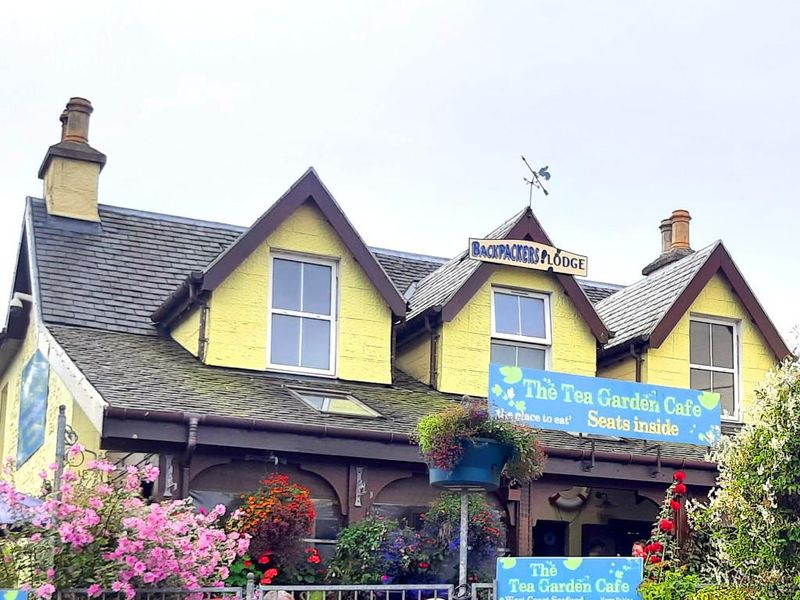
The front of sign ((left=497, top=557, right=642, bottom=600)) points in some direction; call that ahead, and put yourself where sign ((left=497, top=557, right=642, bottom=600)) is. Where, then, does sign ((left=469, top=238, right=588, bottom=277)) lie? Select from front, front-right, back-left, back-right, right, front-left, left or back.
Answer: back

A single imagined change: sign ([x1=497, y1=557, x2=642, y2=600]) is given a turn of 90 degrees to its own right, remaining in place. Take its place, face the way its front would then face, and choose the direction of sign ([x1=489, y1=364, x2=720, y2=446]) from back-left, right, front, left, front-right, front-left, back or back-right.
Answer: right

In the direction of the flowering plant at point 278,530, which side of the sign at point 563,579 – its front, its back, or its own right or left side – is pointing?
right

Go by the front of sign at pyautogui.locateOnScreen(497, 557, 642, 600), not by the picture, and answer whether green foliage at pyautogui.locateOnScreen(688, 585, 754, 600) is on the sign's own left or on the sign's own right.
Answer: on the sign's own left

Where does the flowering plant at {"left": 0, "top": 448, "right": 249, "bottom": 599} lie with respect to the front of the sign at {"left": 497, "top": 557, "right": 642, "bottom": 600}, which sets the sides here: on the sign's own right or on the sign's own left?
on the sign's own right

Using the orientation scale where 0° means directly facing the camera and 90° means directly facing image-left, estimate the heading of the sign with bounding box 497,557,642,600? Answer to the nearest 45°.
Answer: approximately 0°

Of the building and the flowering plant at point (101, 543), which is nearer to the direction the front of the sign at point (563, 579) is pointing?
the flowering plant

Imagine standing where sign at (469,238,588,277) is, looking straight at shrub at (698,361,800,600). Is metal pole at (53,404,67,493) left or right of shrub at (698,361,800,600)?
right
